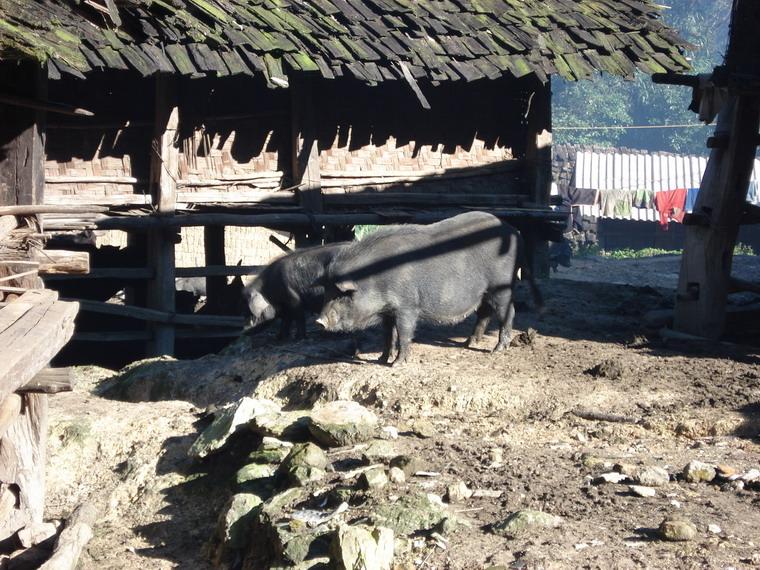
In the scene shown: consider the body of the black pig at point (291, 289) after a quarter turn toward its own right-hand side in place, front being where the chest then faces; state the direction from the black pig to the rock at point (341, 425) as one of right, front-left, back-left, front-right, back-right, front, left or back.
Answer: back

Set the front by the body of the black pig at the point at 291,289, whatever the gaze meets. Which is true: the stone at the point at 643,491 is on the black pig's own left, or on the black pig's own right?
on the black pig's own left

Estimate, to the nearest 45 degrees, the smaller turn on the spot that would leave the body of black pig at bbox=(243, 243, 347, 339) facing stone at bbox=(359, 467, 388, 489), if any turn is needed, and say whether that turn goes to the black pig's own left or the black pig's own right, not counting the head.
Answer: approximately 90° to the black pig's own left

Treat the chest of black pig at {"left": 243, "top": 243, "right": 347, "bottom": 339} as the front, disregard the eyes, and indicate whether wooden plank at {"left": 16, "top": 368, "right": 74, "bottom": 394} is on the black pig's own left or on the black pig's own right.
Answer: on the black pig's own left

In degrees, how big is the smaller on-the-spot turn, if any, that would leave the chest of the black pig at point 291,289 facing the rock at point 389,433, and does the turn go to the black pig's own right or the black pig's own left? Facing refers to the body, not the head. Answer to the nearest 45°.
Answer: approximately 90° to the black pig's own left

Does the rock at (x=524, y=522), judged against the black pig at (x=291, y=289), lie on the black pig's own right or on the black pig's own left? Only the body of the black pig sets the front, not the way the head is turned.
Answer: on the black pig's own left

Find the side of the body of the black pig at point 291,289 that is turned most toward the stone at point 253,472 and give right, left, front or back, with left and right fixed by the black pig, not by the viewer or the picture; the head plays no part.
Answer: left

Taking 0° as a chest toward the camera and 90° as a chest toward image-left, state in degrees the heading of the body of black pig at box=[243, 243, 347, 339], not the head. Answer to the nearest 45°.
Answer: approximately 90°

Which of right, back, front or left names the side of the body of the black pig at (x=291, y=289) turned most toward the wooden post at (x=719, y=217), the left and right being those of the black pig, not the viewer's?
back

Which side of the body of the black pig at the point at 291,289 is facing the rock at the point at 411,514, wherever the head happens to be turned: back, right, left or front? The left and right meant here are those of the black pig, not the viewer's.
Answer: left

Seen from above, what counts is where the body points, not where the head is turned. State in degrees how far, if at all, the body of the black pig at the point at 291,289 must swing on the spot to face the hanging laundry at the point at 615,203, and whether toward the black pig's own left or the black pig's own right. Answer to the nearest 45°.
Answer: approximately 135° to the black pig's own right

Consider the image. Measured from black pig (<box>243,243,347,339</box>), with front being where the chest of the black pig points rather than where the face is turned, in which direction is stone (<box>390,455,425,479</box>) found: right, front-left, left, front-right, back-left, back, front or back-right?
left

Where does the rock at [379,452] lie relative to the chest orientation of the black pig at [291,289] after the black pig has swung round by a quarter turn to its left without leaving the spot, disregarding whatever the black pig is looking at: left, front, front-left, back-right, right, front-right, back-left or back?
front

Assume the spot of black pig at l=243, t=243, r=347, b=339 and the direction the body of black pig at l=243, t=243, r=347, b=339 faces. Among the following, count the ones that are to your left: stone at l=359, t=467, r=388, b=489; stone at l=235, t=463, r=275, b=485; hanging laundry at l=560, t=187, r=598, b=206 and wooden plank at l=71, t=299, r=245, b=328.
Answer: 2

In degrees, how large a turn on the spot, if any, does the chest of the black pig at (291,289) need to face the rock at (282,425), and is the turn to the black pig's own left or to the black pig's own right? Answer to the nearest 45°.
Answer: approximately 90° to the black pig's own left
